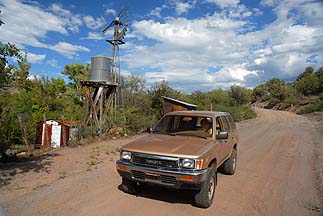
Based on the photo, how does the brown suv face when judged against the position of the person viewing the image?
facing the viewer and to the left of the viewer

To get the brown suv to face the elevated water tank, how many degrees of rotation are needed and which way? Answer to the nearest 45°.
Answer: approximately 90° to its right

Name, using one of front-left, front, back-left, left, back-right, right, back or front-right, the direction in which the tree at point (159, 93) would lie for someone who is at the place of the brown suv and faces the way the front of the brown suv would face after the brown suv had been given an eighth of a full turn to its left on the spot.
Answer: back

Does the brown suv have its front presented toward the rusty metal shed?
no
